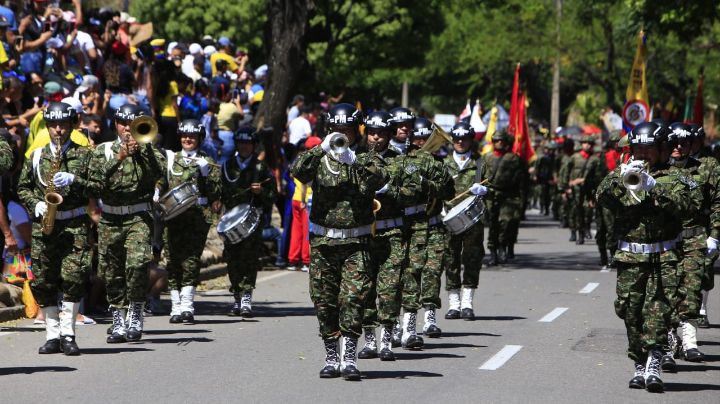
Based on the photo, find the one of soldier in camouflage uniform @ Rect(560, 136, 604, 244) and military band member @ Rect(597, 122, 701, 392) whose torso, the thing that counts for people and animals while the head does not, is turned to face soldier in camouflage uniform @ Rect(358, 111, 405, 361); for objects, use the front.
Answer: soldier in camouflage uniform @ Rect(560, 136, 604, 244)

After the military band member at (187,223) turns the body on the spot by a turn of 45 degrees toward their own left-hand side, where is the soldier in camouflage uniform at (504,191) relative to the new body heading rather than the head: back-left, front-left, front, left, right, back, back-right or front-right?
left

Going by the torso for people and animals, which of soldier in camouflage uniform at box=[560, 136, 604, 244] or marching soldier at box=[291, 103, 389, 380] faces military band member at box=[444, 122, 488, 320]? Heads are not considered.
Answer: the soldier in camouflage uniform

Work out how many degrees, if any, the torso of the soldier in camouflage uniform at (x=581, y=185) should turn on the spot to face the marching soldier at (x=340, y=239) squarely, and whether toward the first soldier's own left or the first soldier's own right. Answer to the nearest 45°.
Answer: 0° — they already face them

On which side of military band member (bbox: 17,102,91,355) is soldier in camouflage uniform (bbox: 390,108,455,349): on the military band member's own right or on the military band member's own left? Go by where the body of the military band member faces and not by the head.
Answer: on the military band member's own left

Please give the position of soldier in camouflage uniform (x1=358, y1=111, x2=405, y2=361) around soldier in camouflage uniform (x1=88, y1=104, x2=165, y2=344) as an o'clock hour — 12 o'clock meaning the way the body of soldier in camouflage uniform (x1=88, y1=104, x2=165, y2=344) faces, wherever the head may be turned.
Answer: soldier in camouflage uniform (x1=358, y1=111, x2=405, y2=361) is roughly at 10 o'clock from soldier in camouflage uniform (x1=88, y1=104, x2=165, y2=344).

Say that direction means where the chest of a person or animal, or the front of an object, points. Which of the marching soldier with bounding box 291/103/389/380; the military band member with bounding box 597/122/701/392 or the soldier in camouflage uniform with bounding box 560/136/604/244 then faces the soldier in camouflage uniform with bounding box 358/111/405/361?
the soldier in camouflage uniform with bounding box 560/136/604/244

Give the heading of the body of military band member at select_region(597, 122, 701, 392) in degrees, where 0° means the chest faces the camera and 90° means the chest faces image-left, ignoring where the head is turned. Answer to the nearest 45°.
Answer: approximately 0°

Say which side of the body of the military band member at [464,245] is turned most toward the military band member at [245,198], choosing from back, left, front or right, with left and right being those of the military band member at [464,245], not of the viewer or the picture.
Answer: right

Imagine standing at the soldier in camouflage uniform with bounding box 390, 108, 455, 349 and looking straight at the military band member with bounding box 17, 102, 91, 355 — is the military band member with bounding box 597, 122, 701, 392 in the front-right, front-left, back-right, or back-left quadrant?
back-left

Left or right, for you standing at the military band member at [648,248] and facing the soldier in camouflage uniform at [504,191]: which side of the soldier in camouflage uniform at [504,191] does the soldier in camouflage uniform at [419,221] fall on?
left

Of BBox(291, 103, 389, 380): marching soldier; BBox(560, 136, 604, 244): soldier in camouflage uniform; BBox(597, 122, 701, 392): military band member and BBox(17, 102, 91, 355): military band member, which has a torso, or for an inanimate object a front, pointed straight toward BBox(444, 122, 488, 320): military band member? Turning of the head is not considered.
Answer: the soldier in camouflage uniform

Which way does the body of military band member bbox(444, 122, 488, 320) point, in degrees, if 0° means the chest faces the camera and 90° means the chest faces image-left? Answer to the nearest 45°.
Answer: approximately 0°
